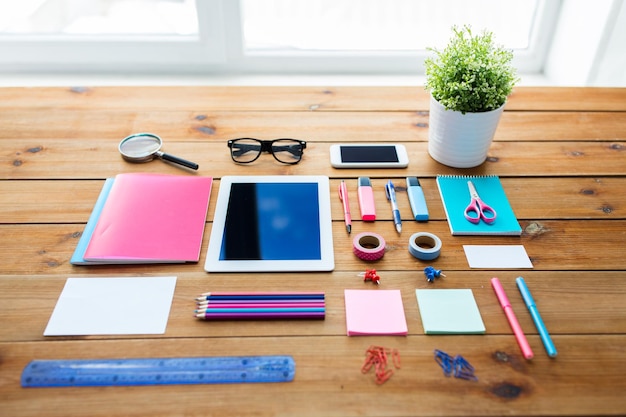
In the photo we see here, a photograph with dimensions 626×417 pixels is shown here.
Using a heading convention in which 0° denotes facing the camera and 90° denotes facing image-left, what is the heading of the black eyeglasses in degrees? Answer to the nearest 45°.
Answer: approximately 0°

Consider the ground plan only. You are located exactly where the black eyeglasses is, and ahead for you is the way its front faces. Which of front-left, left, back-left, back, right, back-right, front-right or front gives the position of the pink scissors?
left
